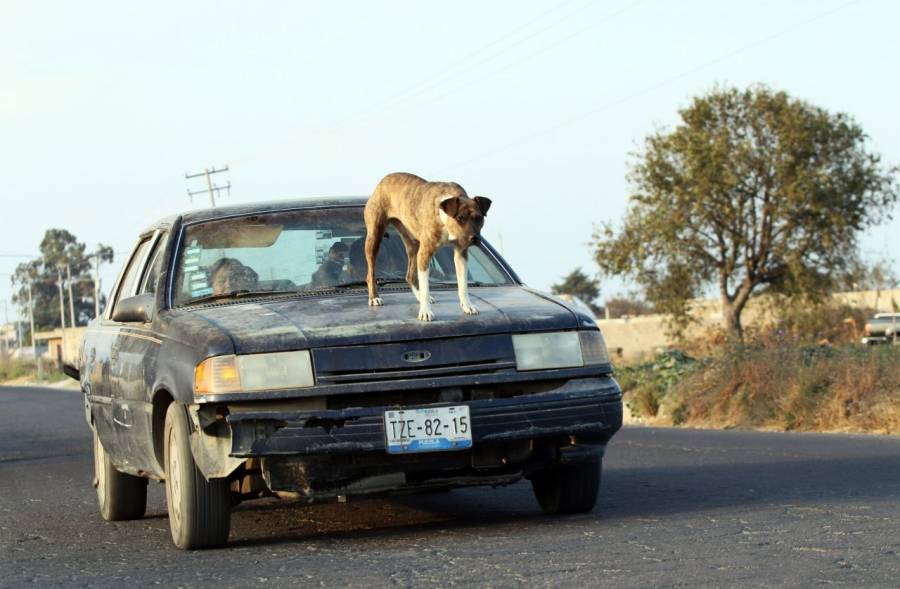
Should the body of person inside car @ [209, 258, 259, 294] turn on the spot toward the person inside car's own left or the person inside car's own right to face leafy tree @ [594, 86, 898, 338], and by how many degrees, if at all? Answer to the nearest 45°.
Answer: approximately 135° to the person inside car's own left

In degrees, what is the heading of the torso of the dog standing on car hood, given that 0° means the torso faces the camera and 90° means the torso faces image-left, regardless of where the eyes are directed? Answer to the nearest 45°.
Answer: approximately 315°

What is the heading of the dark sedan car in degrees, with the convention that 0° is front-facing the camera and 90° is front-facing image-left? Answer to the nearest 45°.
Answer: approximately 315°

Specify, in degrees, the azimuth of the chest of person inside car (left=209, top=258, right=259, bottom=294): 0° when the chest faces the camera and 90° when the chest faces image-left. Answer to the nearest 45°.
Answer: approximately 0°

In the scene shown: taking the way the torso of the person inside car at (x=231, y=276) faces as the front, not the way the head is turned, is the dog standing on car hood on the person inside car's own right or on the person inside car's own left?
on the person inside car's own left
